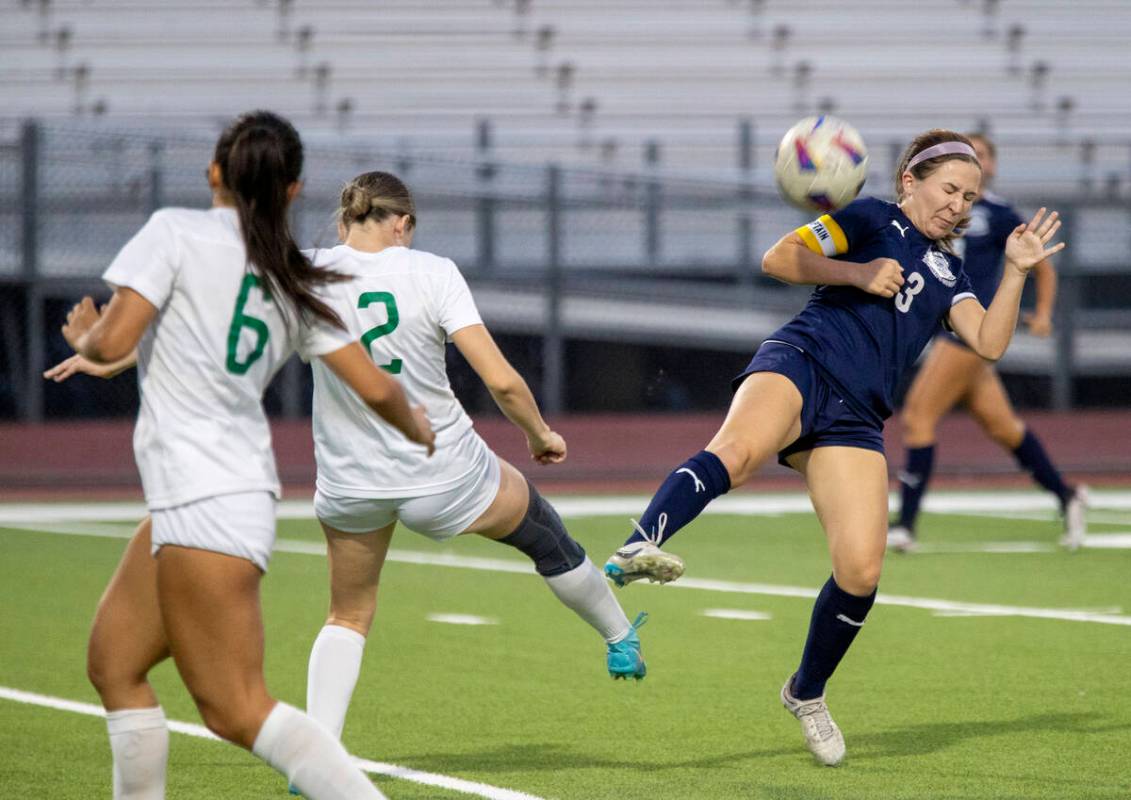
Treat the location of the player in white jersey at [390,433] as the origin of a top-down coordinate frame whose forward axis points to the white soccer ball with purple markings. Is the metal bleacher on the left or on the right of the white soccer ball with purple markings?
left

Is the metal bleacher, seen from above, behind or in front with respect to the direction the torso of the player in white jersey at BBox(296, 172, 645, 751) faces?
in front

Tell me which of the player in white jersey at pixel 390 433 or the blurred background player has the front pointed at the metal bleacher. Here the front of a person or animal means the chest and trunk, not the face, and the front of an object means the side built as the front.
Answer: the player in white jersey

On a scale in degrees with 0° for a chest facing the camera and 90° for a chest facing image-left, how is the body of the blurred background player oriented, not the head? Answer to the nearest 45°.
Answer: approximately 45°

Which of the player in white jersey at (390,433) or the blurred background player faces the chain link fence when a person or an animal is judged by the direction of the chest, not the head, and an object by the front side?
the player in white jersey

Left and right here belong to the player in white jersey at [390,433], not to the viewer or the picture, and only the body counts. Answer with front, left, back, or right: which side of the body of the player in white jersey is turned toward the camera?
back

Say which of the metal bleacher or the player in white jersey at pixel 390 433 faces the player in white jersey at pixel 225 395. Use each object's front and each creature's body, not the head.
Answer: the metal bleacher

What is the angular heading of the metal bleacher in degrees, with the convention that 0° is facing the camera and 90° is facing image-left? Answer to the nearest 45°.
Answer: approximately 0°

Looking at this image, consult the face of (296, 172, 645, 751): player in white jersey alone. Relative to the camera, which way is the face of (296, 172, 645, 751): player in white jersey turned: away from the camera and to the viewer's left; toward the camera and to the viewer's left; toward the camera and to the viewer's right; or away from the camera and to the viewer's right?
away from the camera and to the viewer's right

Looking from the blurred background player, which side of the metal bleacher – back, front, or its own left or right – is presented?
front

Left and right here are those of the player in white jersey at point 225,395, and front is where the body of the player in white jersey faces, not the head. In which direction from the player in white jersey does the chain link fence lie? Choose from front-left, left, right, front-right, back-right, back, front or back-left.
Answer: front-right

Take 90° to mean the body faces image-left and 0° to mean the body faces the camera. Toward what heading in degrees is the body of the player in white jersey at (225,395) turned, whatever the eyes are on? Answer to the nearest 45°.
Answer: approximately 135°

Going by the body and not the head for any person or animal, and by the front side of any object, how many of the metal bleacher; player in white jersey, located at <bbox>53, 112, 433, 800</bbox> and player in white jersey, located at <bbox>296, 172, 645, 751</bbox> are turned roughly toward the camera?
1

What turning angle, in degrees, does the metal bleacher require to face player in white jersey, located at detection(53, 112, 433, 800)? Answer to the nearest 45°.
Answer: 0° — it already faces them
